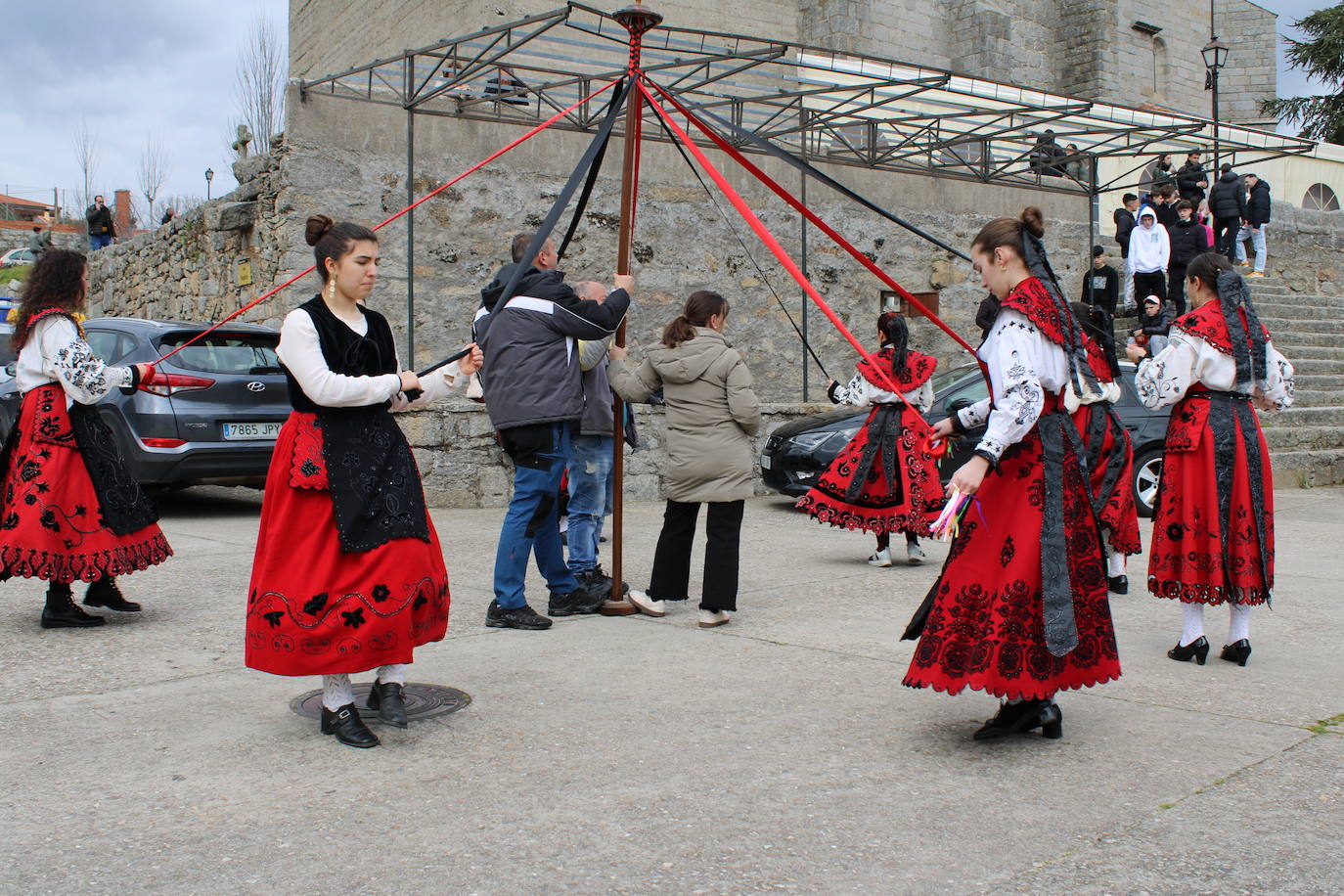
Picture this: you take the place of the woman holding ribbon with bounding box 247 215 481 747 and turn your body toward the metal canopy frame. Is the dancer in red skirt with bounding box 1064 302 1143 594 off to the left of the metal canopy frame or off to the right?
right

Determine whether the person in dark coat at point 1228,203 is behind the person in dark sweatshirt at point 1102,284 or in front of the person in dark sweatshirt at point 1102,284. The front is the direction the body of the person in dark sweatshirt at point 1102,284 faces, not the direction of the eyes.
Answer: behind

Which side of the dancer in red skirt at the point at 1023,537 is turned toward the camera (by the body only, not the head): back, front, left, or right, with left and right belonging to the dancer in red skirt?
left

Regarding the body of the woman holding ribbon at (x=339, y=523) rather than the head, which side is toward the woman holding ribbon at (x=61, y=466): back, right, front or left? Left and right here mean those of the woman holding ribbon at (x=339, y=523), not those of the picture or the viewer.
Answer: back

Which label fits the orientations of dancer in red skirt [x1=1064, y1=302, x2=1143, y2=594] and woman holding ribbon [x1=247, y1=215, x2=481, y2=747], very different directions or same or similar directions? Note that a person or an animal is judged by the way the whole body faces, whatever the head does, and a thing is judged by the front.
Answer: very different directions

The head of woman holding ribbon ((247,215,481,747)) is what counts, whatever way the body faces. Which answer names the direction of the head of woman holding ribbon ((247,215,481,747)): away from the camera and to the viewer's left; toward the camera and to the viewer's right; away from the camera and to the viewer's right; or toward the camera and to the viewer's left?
toward the camera and to the viewer's right

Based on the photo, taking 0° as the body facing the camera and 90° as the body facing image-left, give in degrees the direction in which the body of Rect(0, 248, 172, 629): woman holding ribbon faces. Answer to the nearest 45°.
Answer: approximately 270°

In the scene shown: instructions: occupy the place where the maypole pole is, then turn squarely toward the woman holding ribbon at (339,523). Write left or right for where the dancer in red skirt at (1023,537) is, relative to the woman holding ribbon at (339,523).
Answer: left

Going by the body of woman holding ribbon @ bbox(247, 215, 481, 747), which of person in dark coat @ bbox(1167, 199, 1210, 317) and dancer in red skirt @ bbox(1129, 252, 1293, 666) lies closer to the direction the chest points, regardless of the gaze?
the dancer in red skirt

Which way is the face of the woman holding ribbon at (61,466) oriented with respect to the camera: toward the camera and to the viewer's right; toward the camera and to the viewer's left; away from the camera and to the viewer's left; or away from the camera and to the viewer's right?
away from the camera and to the viewer's right

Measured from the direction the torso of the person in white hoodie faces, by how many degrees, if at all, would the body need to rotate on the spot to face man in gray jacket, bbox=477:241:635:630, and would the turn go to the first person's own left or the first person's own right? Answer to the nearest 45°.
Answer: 0° — they already face them
